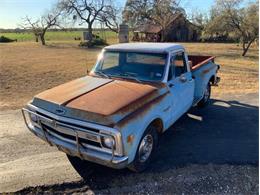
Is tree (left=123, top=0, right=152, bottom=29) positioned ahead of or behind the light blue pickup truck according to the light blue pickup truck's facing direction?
behind

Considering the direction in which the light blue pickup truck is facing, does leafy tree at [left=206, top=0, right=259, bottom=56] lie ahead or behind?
behind

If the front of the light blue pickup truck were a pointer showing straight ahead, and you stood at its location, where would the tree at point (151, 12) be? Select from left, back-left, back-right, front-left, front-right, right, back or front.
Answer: back-right

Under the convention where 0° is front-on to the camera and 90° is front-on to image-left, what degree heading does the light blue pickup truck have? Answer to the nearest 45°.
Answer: approximately 45°

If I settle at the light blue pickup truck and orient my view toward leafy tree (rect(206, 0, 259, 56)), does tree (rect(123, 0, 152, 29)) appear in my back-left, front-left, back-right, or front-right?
front-left

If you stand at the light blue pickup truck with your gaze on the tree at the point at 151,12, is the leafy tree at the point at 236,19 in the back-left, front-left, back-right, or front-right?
front-right
